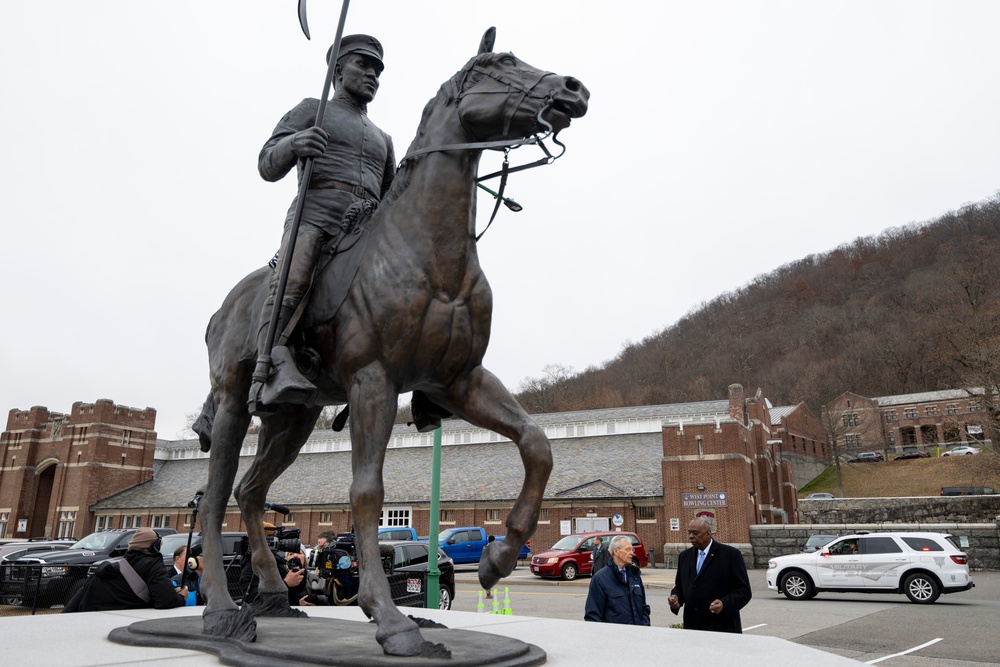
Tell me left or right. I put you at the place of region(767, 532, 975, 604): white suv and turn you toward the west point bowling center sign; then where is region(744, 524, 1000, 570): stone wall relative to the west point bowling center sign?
right

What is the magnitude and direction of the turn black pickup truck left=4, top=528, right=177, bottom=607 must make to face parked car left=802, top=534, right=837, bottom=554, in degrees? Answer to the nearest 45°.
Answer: approximately 135° to its left

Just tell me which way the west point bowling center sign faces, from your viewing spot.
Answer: facing the viewer

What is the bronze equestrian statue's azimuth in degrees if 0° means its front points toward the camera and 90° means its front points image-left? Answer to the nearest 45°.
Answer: approximately 315°

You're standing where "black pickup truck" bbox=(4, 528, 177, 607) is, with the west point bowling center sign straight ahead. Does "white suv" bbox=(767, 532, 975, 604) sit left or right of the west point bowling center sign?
right

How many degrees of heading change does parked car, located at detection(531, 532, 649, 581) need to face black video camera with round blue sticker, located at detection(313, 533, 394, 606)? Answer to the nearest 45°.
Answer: approximately 45° to its left

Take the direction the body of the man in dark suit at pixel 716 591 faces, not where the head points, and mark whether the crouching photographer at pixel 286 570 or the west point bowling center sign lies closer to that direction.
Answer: the crouching photographer

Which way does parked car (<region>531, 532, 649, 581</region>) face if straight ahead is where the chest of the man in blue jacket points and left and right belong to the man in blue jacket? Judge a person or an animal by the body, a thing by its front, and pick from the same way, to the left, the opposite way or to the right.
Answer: to the right

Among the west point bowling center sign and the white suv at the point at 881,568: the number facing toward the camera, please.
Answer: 1

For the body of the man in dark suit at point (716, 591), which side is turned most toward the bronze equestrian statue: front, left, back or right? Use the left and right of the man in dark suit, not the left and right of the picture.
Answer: front

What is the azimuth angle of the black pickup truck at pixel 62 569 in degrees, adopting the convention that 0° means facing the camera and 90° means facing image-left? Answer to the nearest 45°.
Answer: approximately 45°

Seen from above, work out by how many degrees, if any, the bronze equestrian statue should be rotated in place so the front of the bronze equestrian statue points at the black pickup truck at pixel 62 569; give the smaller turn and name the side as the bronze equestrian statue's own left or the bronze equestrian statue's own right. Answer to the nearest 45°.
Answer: approximately 180°

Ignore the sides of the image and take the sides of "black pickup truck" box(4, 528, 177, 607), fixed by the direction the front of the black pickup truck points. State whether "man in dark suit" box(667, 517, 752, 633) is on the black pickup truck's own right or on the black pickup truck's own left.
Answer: on the black pickup truck's own left
